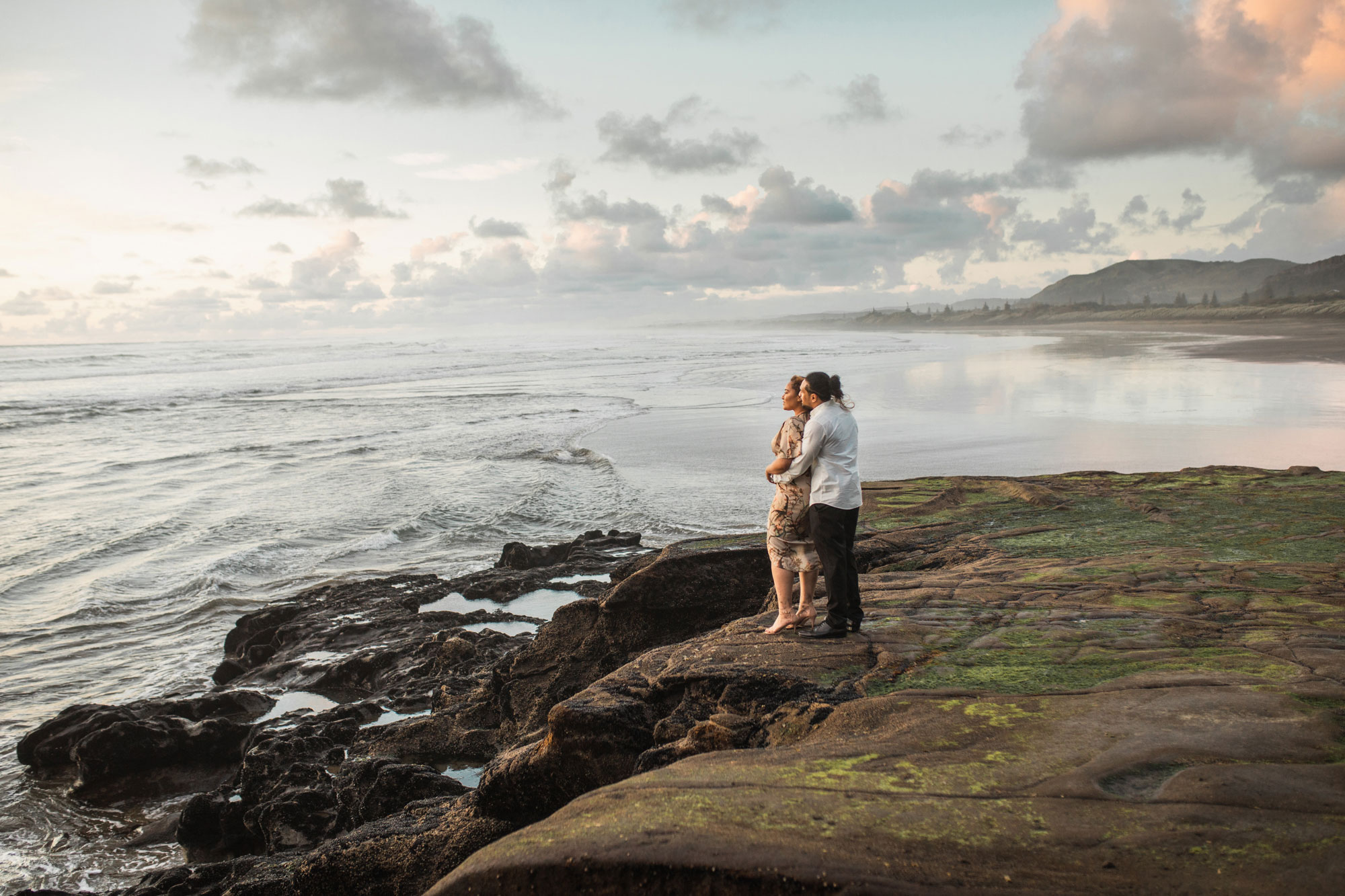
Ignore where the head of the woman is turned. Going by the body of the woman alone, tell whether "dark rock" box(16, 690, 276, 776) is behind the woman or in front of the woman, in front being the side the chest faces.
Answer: in front

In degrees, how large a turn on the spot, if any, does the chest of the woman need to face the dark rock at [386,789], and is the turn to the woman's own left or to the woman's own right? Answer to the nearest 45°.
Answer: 0° — they already face it

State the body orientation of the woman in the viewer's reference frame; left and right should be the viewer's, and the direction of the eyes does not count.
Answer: facing to the left of the viewer

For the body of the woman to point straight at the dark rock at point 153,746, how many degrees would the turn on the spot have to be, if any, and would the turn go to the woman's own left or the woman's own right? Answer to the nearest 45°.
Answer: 0° — they already face it

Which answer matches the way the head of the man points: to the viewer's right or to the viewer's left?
to the viewer's left

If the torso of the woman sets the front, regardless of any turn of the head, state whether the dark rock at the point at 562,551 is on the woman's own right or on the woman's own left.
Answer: on the woman's own right

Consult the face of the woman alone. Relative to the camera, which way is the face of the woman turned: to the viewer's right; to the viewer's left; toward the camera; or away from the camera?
to the viewer's left
